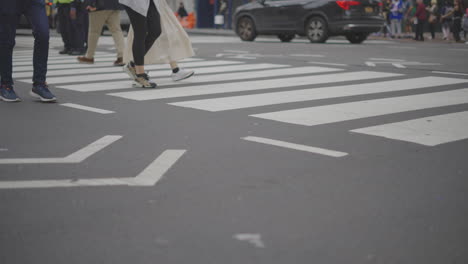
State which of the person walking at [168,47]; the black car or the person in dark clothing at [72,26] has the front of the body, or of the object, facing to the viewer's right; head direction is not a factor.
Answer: the person walking

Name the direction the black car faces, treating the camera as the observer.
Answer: facing away from the viewer and to the left of the viewer

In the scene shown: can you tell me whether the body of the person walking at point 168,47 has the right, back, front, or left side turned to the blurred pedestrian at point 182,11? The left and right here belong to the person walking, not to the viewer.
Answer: left

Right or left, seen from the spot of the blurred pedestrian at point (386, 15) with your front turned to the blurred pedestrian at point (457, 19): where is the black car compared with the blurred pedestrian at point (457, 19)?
right

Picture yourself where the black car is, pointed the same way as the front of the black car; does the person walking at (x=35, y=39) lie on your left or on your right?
on your left
